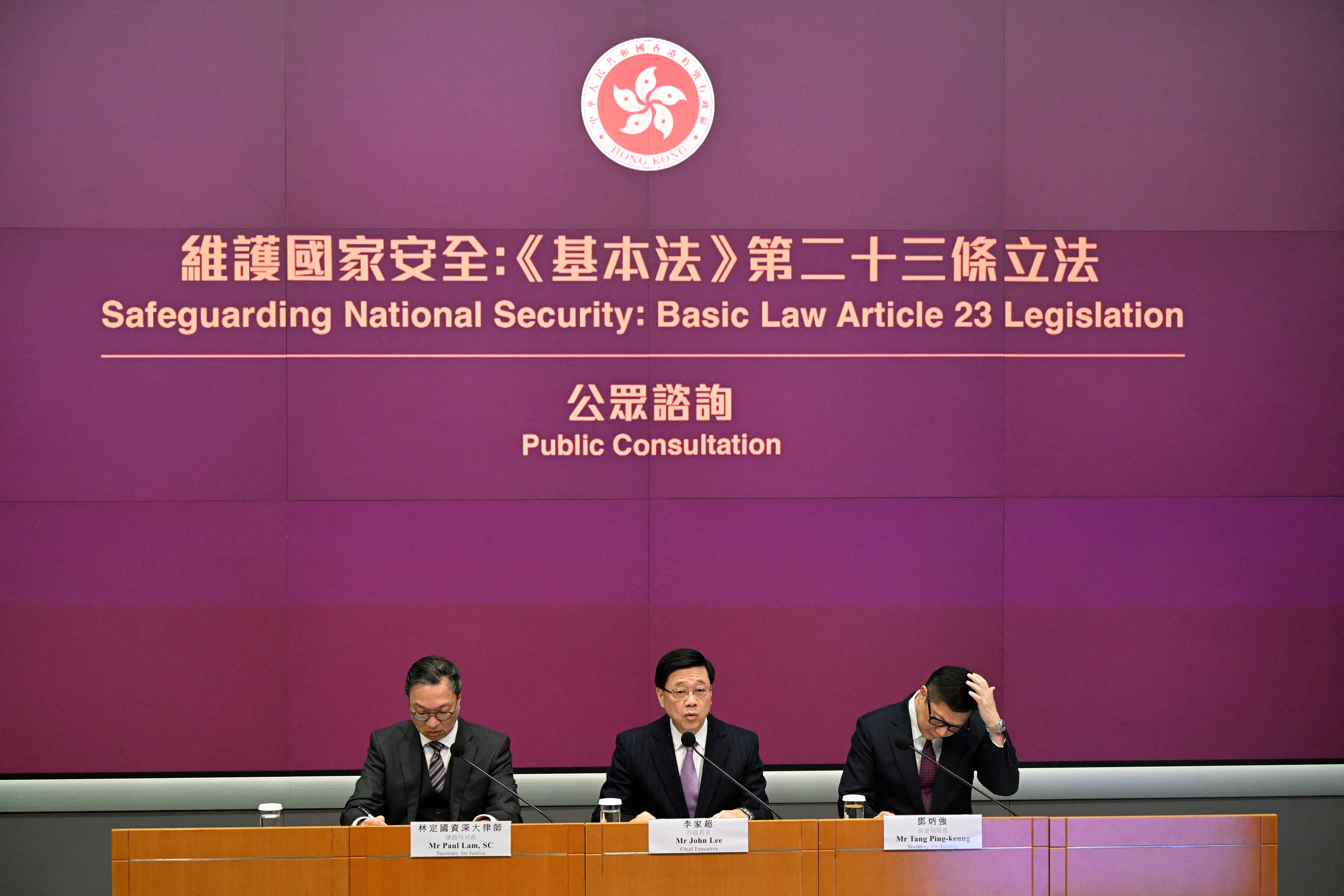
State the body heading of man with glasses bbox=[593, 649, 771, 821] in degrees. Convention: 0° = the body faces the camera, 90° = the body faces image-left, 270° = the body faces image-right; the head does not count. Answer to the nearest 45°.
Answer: approximately 0°

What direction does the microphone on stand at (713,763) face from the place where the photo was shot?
facing away from the viewer and to the left of the viewer
